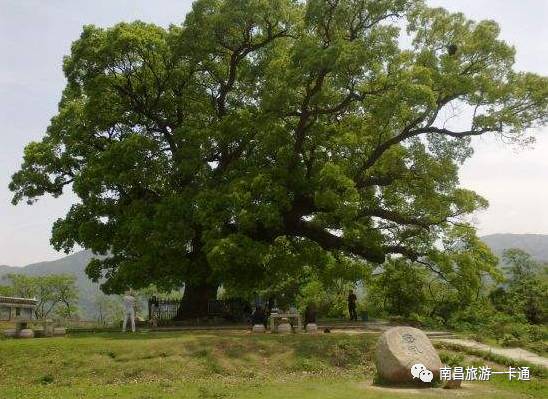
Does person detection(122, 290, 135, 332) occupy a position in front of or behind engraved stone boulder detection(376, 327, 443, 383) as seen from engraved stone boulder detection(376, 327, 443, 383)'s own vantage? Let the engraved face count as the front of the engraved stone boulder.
behind

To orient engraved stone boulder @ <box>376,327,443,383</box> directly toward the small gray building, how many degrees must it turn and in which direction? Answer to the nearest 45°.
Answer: approximately 180°

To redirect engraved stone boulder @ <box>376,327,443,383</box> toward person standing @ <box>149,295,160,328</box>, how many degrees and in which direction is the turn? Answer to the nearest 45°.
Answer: approximately 180°

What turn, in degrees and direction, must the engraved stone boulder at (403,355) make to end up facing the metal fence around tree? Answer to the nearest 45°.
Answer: approximately 180°

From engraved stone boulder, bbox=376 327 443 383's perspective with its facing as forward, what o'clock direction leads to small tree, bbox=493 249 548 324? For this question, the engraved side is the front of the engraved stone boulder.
The small tree is roughly at 8 o'clock from the engraved stone boulder.

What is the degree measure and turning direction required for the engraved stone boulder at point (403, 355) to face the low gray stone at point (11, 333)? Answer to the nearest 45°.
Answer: approximately 135° to its right

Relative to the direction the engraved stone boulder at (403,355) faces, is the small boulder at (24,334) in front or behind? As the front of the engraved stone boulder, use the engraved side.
behind

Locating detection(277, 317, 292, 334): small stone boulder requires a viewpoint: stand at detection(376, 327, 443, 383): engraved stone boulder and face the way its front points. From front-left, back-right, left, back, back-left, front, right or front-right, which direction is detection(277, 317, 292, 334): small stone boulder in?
back

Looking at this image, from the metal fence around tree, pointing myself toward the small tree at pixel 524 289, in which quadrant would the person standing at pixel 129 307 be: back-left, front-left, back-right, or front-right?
back-right

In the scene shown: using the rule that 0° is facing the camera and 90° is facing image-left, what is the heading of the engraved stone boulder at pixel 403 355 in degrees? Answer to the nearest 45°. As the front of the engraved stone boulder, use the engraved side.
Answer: approximately 315°

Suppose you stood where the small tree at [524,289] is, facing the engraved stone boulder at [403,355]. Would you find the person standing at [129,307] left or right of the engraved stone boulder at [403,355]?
right
